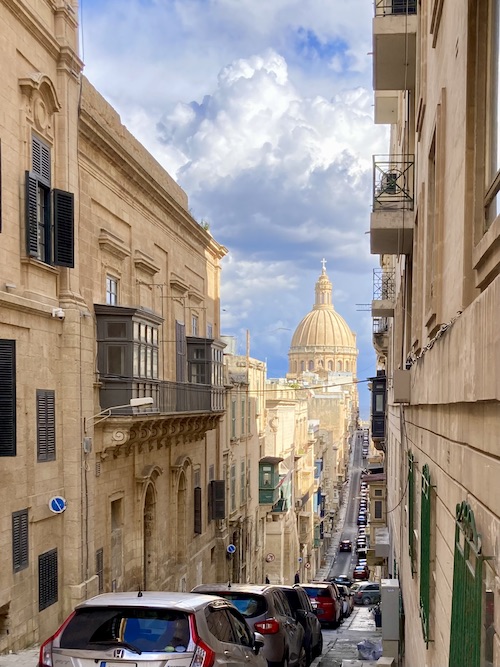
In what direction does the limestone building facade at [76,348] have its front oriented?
to the viewer's right

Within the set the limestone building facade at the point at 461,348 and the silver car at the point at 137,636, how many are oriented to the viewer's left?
1

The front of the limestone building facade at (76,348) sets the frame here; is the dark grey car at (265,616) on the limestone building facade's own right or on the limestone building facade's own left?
on the limestone building facade's own right

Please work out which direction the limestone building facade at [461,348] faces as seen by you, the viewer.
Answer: facing to the left of the viewer

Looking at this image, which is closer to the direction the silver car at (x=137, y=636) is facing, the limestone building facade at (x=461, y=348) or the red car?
the red car

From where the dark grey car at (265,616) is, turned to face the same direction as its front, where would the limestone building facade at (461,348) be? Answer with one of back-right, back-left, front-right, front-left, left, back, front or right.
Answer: back-right

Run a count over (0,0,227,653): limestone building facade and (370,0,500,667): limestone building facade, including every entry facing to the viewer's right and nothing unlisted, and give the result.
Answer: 1

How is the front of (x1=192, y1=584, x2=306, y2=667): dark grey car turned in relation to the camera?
facing away from the viewer and to the right of the viewer

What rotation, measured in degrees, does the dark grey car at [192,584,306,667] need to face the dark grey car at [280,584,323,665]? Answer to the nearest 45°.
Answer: approximately 45° to its left
